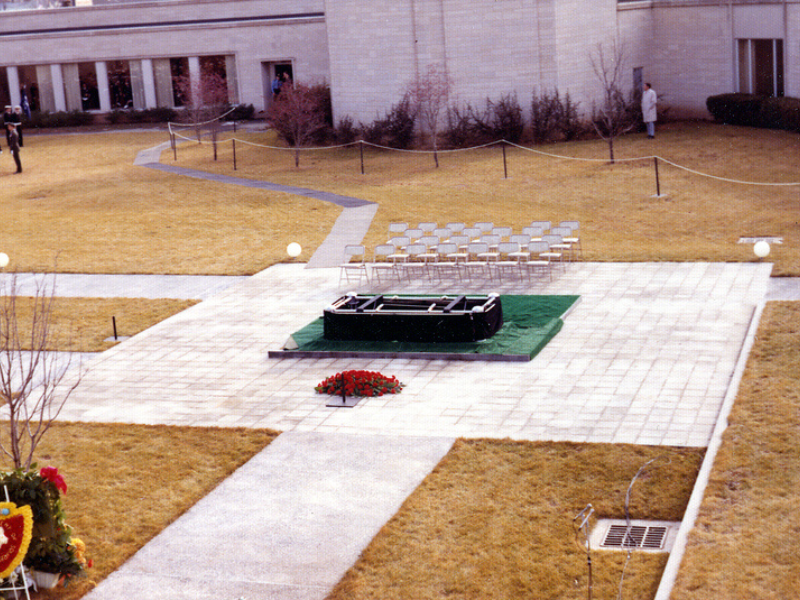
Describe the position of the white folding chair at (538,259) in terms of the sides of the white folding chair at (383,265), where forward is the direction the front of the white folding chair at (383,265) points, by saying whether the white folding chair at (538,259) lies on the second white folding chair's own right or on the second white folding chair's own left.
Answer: on the second white folding chair's own left

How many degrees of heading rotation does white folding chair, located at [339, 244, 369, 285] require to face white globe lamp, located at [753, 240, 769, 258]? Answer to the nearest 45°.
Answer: approximately 90° to its left

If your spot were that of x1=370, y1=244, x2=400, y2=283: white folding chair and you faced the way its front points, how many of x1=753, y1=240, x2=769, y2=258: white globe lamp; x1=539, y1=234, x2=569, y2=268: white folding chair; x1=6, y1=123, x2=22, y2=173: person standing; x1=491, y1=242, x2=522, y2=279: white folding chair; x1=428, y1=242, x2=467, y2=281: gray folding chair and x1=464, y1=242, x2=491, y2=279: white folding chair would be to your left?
5

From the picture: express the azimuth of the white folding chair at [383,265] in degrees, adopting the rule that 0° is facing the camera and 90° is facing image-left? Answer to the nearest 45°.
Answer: approximately 0°

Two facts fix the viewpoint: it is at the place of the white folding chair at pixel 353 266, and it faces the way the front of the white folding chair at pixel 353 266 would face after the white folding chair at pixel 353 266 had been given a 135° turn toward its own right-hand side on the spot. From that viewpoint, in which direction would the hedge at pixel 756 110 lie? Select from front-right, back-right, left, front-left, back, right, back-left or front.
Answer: right

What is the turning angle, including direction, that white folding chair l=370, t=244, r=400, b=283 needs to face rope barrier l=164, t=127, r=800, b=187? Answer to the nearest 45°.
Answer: approximately 180°

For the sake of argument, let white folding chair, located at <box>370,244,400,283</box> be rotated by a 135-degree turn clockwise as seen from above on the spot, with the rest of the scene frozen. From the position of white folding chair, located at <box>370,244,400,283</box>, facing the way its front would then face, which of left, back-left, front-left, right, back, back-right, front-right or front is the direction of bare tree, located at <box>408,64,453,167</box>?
front-right

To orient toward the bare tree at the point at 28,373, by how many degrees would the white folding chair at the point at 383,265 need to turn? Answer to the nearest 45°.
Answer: approximately 45° to its right

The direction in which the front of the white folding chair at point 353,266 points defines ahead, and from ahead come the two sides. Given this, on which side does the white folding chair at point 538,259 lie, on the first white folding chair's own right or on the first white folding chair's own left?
on the first white folding chair's own left

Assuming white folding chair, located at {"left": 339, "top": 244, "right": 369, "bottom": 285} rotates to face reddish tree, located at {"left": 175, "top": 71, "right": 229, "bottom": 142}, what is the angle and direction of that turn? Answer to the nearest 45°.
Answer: approximately 180°

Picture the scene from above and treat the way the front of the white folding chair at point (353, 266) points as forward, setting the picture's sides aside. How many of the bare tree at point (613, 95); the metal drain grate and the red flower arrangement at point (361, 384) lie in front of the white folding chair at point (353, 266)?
2

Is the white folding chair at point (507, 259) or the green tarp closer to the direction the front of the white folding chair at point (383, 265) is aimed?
the green tarp

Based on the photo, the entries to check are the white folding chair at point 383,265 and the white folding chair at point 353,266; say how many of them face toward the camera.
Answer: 2
